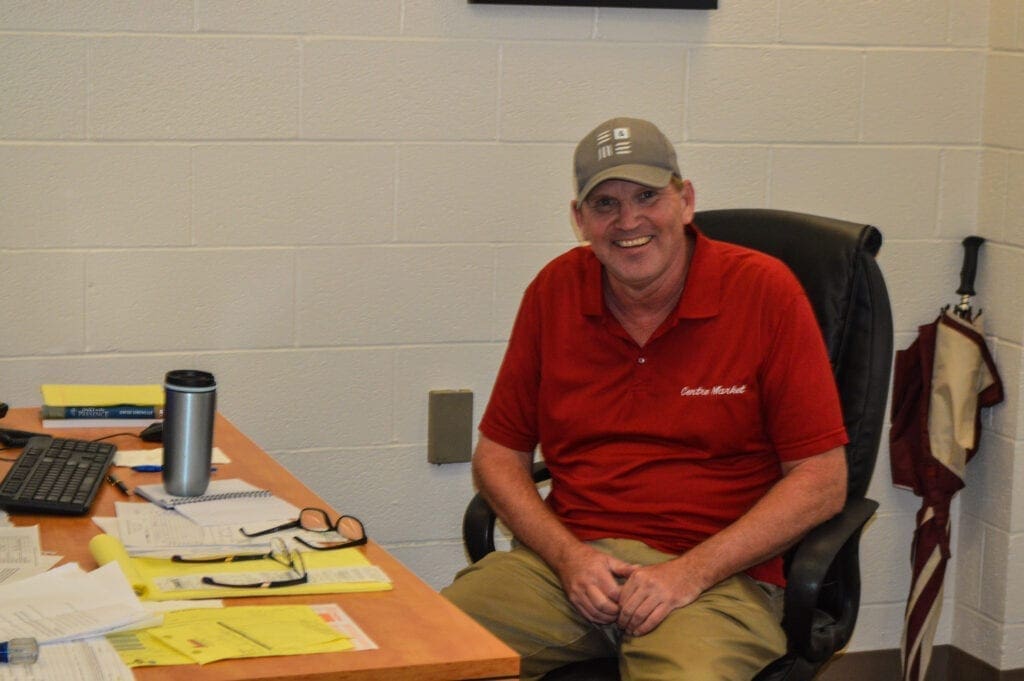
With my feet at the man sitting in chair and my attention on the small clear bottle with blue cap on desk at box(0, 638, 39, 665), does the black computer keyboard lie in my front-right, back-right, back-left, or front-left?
front-right

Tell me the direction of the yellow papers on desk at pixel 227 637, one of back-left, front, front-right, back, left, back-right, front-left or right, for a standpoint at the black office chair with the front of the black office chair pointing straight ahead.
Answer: front

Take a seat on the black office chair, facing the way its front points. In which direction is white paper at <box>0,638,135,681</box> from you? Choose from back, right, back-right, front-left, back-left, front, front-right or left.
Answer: front

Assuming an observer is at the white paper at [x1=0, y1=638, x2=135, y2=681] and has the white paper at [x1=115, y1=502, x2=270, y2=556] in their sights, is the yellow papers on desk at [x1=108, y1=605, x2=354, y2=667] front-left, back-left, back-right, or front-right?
front-right

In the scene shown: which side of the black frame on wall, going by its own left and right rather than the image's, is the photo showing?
front

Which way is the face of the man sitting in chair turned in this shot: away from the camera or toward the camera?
toward the camera

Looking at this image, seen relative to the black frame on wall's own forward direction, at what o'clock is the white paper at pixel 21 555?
The white paper is roughly at 1 o'clock from the black frame on wall.

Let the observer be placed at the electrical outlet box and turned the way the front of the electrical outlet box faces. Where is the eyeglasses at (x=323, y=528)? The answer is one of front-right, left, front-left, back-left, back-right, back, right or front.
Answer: front

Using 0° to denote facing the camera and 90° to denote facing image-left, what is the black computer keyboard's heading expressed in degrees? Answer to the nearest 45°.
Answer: approximately 270°

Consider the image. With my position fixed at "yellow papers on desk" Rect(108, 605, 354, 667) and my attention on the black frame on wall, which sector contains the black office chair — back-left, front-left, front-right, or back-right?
front-right
